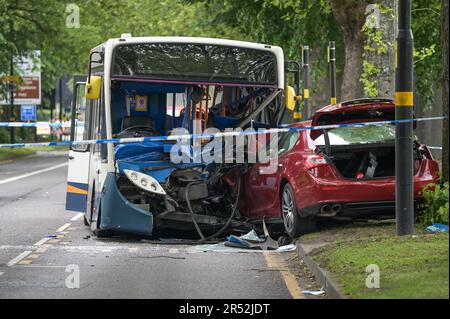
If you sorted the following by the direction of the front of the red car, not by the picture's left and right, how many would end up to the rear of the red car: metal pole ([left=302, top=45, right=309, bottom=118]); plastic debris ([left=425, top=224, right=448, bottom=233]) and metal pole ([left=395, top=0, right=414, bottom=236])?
2

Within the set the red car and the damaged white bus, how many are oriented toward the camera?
1

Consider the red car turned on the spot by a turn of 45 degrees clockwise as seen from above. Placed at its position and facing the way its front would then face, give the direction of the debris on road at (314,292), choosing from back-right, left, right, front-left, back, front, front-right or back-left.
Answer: back

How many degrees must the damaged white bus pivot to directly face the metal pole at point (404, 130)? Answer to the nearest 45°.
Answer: approximately 45° to its left

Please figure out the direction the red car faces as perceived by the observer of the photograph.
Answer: facing away from the viewer and to the left of the viewer

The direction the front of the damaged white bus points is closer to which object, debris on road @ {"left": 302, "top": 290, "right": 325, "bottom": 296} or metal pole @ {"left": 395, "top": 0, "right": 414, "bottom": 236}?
the debris on road

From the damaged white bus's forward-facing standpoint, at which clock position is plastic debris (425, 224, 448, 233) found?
The plastic debris is roughly at 10 o'clock from the damaged white bus.
